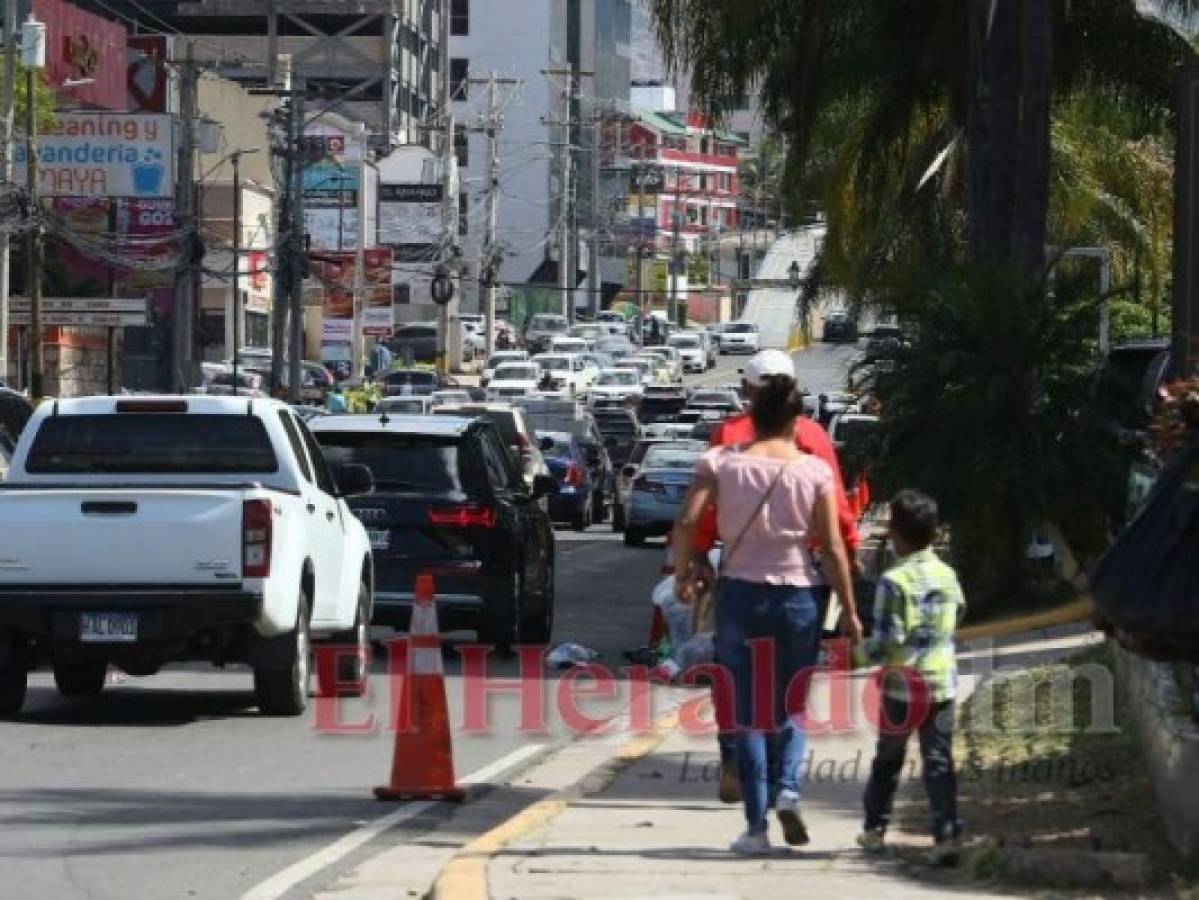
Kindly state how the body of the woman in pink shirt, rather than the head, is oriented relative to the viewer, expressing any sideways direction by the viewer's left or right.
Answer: facing away from the viewer

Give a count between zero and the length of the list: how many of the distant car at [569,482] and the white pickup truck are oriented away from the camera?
2

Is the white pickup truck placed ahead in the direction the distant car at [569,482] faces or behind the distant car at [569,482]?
behind

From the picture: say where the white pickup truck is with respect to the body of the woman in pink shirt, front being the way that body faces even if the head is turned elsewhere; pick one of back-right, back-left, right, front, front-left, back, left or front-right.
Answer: front-left

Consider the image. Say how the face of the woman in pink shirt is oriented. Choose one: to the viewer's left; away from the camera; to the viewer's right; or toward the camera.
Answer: away from the camera

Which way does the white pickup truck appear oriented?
away from the camera

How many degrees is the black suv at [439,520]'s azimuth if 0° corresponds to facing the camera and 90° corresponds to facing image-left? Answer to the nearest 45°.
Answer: approximately 180°

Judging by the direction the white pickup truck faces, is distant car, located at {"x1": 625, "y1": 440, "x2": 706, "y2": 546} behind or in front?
in front

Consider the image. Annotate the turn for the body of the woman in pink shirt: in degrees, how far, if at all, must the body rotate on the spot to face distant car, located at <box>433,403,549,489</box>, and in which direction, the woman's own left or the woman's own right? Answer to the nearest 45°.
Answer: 0° — they already face it

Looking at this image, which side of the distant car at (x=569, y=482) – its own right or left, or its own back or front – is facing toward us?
back

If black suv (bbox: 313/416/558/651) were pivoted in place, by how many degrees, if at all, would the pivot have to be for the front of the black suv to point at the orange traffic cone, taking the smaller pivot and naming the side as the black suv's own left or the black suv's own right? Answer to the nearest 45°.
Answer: approximately 180°

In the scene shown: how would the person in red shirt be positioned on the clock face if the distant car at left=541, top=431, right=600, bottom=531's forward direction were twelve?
The person in red shirt is roughly at 6 o'clock from the distant car.
